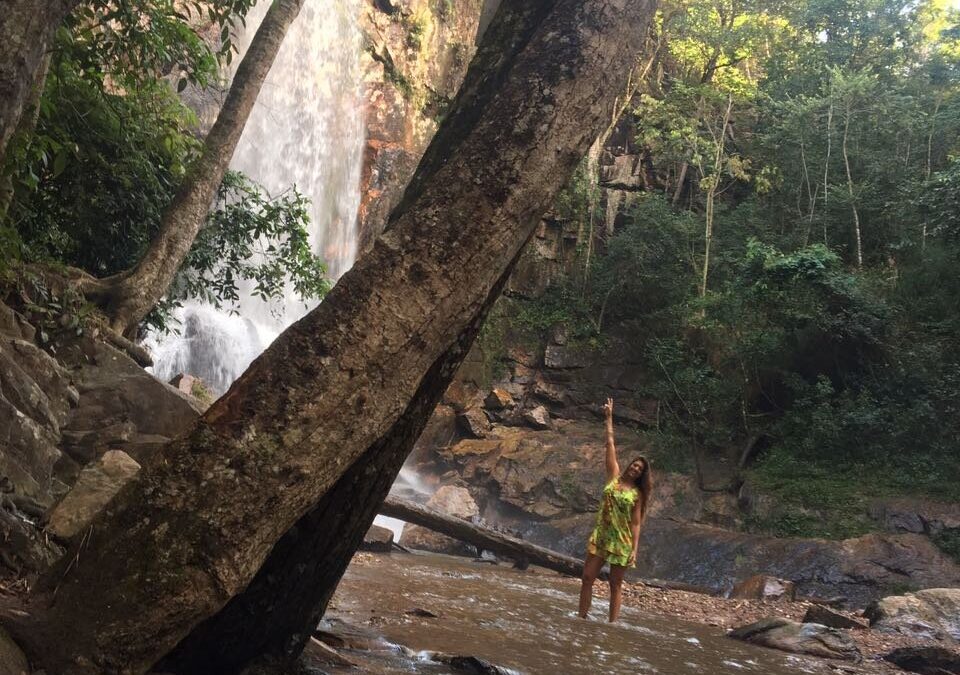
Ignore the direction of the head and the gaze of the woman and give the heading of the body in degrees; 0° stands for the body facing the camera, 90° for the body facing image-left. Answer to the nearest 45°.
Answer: approximately 0°

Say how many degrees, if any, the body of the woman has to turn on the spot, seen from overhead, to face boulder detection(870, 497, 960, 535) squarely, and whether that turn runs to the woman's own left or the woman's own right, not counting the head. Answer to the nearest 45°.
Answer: approximately 135° to the woman's own left

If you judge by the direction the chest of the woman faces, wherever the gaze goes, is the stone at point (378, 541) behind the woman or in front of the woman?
behind

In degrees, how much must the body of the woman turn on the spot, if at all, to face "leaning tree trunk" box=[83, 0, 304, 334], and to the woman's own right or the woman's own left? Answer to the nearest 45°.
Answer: approximately 90° to the woman's own right

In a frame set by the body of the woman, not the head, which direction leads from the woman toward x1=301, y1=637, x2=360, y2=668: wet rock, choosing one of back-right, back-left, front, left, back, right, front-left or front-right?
front-right

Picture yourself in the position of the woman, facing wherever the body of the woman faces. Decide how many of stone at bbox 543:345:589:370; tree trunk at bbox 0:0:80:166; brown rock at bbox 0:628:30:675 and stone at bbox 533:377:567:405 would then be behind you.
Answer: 2

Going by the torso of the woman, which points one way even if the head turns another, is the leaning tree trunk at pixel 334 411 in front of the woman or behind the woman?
in front

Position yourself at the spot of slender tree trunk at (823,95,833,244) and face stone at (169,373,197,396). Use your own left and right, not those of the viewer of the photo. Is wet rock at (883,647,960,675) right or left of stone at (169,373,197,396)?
left

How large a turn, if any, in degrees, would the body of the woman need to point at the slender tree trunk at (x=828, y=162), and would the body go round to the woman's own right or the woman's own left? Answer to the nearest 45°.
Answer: approximately 180°

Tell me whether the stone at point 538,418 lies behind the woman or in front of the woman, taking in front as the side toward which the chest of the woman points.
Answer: behind

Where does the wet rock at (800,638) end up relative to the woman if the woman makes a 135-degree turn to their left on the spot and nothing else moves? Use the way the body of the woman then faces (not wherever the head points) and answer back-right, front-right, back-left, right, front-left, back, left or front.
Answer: right

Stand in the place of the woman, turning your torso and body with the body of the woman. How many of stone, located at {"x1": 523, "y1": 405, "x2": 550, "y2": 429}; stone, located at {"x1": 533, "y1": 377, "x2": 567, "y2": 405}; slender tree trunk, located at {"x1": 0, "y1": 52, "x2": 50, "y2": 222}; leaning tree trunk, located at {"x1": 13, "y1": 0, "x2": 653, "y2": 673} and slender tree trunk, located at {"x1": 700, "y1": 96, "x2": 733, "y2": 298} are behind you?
3

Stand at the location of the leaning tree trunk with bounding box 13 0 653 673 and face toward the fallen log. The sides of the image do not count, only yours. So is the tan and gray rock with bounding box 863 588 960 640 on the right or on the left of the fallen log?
right

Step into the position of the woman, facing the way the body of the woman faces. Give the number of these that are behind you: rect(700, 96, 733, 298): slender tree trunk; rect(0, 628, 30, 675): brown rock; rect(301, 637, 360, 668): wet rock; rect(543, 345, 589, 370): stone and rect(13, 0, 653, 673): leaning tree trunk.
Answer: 2

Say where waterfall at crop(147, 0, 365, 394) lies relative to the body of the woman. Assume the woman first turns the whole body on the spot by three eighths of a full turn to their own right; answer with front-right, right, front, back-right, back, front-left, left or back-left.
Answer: front
